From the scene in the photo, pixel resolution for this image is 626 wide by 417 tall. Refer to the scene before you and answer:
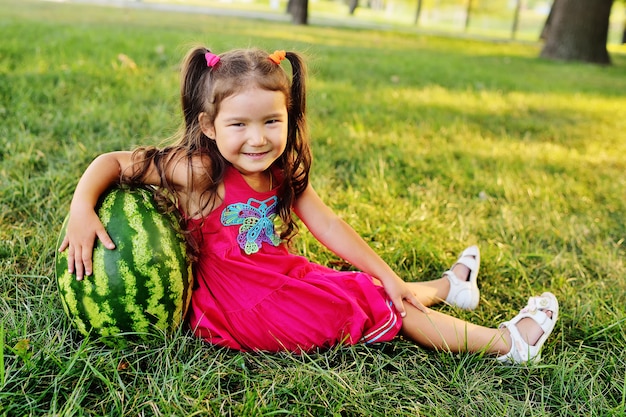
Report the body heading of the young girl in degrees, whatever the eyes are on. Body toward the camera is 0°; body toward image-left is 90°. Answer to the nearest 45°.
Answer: approximately 315°
